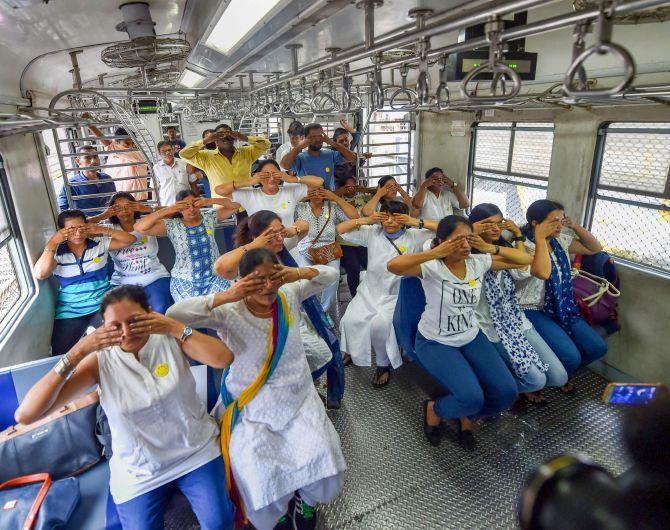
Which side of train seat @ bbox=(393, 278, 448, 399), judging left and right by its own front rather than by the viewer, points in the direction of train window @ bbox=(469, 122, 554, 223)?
left

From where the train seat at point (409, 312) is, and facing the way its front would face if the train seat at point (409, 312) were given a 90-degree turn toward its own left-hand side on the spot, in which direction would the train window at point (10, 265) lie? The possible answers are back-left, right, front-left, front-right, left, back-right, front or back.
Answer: back-left

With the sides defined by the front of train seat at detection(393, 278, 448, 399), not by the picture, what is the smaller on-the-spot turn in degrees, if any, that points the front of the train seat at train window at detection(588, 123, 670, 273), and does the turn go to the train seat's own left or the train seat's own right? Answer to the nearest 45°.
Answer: approximately 90° to the train seat's own left

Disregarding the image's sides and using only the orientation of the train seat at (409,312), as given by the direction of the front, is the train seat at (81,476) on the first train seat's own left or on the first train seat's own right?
on the first train seat's own right

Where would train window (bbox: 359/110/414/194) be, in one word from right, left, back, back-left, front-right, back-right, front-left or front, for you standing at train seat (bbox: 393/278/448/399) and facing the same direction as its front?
back-left
